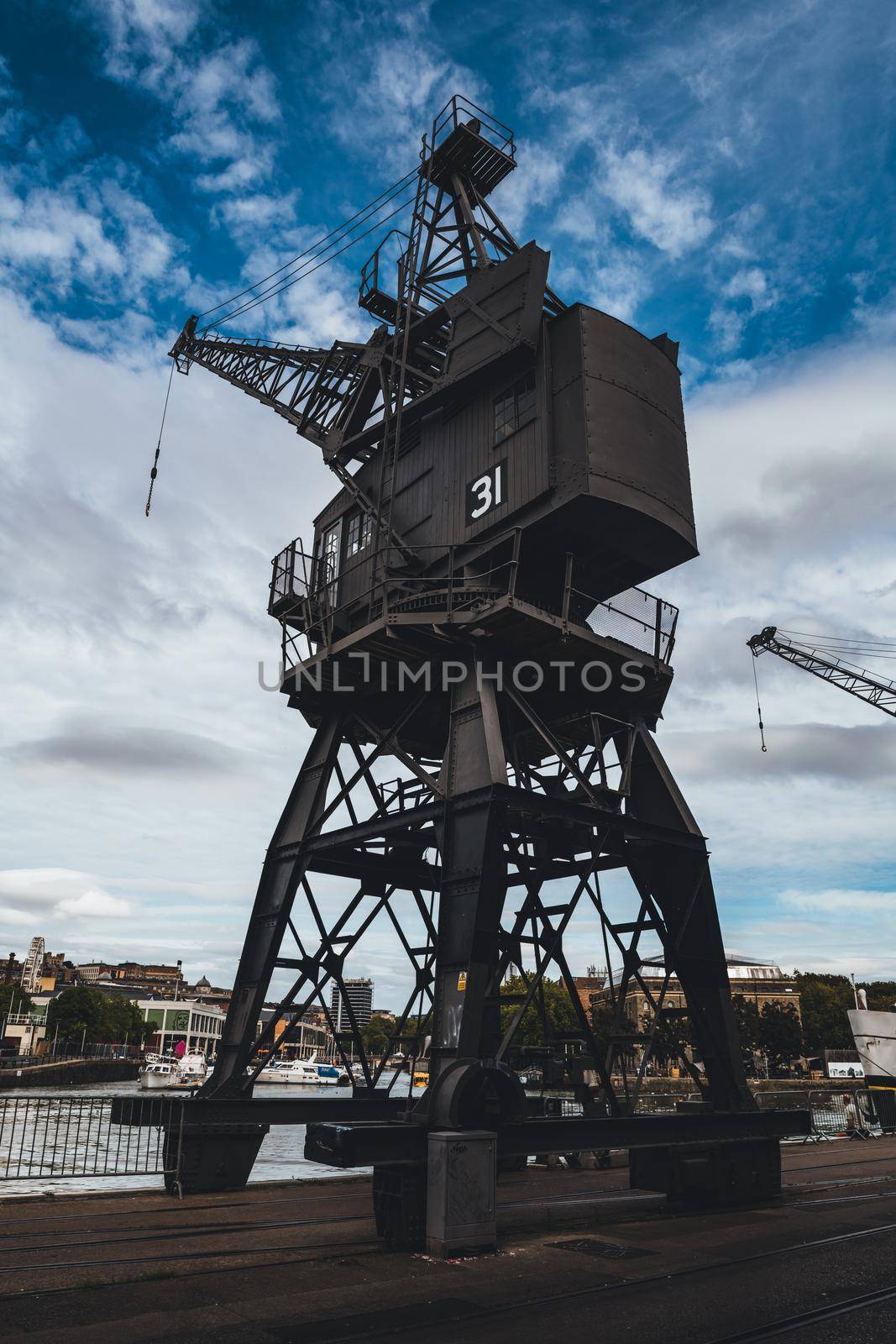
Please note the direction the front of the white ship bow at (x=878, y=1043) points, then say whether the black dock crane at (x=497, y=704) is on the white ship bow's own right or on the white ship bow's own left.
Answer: on the white ship bow's own left

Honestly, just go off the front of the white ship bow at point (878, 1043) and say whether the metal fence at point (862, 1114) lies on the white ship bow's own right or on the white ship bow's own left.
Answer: on the white ship bow's own left

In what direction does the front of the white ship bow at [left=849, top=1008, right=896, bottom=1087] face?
to the viewer's left

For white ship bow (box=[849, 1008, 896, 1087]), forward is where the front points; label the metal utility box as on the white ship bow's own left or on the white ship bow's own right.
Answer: on the white ship bow's own left

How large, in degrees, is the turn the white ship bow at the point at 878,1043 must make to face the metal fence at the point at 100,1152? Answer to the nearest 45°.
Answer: approximately 45° to its left
